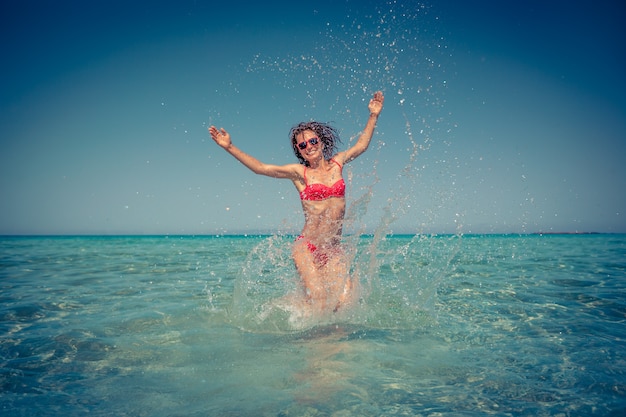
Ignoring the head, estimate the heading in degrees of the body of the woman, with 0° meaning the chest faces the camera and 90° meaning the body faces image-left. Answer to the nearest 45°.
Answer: approximately 0°
